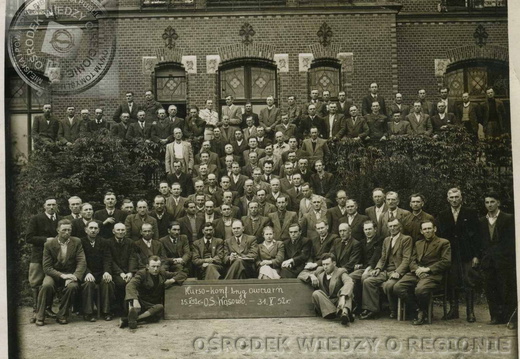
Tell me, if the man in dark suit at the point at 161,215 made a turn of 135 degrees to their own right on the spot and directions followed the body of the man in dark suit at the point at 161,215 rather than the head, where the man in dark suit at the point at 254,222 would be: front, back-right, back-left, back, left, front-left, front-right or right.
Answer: back-right

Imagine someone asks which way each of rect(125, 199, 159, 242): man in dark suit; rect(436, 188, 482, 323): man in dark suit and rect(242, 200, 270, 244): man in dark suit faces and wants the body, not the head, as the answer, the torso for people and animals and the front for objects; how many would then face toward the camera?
3

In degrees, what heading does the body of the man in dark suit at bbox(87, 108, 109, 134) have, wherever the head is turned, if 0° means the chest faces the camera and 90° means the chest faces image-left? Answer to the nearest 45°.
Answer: approximately 0°

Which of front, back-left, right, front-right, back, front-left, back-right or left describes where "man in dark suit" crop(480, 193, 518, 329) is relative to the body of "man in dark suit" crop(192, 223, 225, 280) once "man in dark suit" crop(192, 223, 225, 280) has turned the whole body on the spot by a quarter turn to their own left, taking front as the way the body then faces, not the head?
front

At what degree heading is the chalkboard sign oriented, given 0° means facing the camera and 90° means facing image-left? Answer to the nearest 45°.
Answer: approximately 0°
